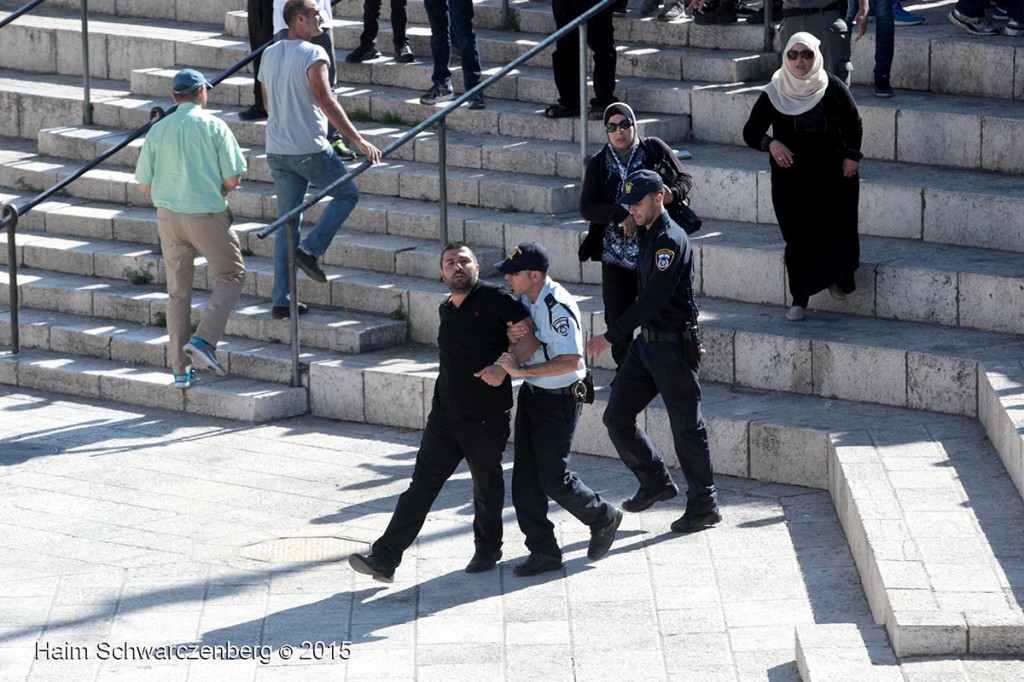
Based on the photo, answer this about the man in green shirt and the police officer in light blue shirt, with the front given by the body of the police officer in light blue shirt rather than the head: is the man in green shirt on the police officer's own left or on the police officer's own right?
on the police officer's own right

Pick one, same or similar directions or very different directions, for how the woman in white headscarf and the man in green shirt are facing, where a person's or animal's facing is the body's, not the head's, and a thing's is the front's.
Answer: very different directions

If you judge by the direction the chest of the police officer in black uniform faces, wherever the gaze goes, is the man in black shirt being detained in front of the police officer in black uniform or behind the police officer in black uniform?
in front

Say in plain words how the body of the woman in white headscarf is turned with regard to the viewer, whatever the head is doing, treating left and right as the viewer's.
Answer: facing the viewer

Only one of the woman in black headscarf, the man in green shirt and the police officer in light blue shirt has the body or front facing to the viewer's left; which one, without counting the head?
the police officer in light blue shirt

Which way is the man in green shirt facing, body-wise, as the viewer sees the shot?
away from the camera

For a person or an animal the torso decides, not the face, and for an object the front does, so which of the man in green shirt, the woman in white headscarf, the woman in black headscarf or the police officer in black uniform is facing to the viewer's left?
the police officer in black uniform

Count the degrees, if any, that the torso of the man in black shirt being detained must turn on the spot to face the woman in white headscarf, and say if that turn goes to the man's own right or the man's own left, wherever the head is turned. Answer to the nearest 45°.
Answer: approximately 180°

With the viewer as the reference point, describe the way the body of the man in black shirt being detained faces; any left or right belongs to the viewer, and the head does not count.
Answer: facing the viewer and to the left of the viewer

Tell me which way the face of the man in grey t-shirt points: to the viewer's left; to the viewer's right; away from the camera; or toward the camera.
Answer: to the viewer's right

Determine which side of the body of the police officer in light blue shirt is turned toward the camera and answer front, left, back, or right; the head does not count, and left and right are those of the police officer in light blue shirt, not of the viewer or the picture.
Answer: left
